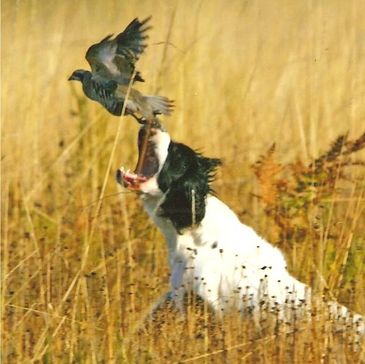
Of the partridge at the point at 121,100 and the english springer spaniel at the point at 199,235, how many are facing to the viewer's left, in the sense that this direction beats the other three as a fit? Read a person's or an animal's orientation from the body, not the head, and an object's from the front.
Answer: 2

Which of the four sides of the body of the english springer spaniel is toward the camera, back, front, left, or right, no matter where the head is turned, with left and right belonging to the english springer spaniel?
left
